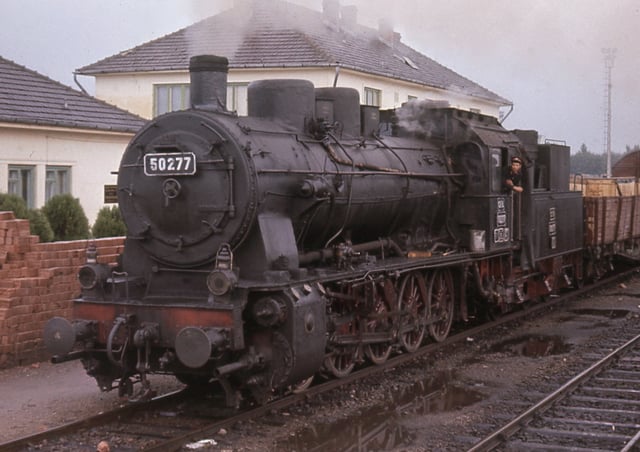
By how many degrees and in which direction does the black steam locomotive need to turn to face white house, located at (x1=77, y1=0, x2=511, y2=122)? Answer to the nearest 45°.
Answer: approximately 135° to its right

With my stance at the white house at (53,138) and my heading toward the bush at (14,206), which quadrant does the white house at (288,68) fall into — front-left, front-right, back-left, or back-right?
back-left

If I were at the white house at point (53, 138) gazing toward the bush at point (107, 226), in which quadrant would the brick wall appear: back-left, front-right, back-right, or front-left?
front-right

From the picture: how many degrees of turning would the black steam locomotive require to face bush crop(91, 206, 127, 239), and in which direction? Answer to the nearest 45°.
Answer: approximately 90° to its right

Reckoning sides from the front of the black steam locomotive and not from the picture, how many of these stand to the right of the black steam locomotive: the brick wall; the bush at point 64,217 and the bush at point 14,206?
3

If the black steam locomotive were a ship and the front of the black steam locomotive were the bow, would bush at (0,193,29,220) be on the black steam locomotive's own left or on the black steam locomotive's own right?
on the black steam locomotive's own right

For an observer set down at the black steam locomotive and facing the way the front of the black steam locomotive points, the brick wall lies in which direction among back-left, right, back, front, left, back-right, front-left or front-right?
right

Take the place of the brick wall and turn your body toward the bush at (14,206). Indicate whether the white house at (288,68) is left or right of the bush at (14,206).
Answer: right

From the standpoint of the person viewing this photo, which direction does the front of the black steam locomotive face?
facing the viewer and to the left of the viewer

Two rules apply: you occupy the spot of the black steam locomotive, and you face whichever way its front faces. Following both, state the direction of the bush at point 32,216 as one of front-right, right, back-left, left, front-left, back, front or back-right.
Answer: right
